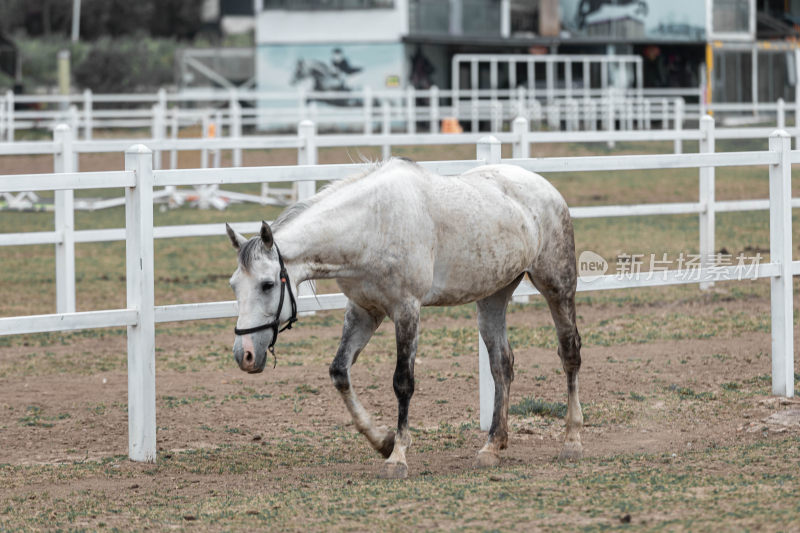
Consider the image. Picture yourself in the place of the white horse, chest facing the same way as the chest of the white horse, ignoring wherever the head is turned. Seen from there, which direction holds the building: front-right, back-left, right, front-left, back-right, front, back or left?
back-right

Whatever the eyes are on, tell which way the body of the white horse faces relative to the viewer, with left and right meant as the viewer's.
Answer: facing the viewer and to the left of the viewer

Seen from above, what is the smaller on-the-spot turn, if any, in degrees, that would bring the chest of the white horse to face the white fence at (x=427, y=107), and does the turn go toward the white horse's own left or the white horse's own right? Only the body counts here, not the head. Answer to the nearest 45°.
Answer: approximately 135° to the white horse's own right

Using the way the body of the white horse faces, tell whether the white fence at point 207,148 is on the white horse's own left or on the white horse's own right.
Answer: on the white horse's own right
